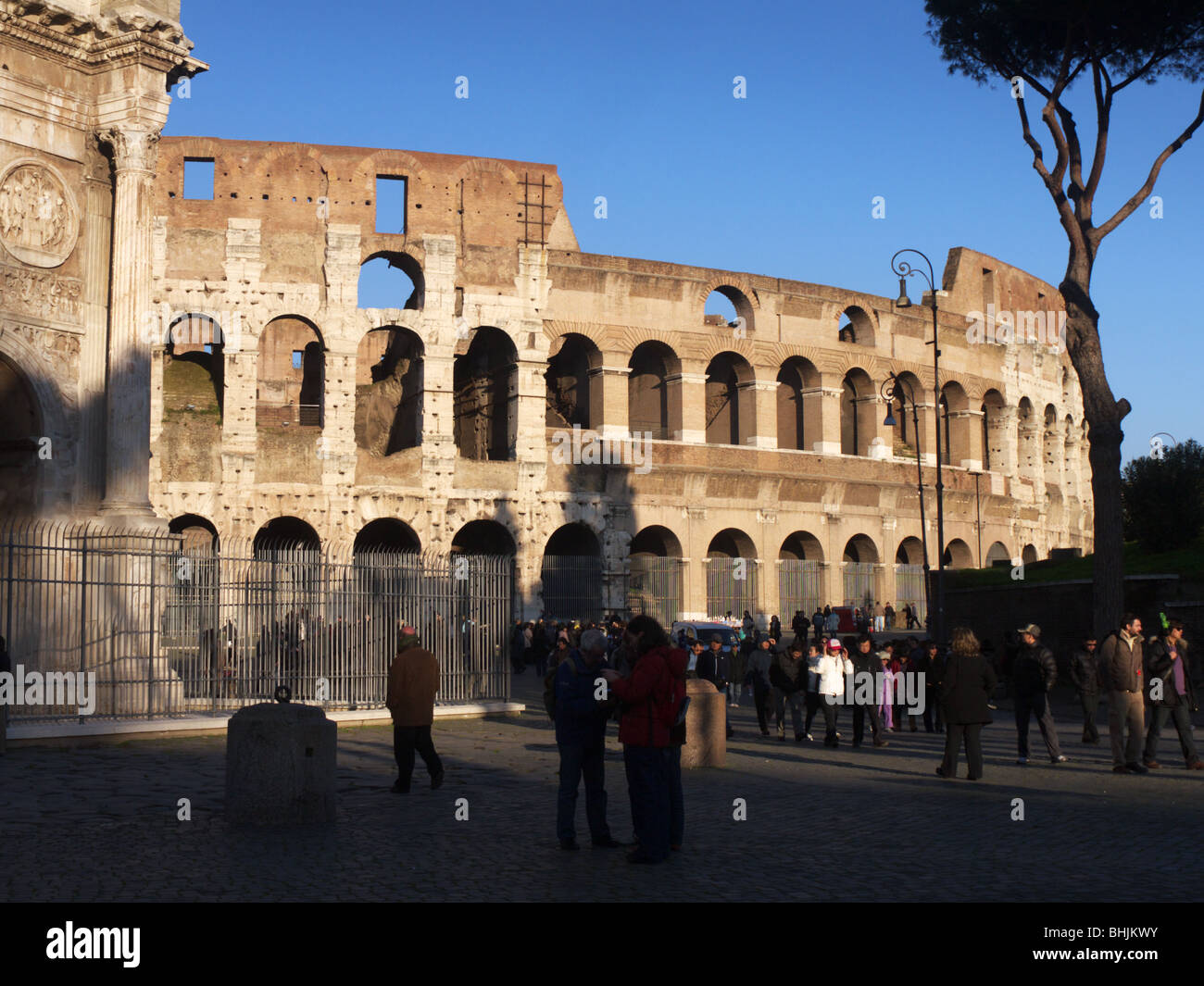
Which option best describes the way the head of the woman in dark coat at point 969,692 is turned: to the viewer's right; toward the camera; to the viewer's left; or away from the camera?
away from the camera

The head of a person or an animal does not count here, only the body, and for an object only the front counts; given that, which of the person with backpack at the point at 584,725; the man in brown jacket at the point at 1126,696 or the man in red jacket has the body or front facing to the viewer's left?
the man in red jacket

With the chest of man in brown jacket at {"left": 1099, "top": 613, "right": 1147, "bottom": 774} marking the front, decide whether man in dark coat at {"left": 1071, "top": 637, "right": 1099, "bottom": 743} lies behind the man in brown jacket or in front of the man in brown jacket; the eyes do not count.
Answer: behind

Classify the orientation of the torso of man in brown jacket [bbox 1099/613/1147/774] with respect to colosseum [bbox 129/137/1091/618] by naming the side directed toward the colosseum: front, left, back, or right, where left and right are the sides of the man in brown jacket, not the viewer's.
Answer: back

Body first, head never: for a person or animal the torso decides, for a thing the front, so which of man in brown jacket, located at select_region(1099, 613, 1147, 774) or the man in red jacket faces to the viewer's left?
the man in red jacket

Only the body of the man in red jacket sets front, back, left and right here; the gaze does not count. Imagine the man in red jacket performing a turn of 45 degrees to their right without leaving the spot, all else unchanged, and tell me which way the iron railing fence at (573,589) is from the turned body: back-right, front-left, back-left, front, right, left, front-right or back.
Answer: front-right

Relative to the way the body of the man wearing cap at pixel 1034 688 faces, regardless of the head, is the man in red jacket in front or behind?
in front

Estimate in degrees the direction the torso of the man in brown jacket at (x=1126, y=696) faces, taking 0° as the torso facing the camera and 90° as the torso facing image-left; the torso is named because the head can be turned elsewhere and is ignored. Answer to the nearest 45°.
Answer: approximately 315°

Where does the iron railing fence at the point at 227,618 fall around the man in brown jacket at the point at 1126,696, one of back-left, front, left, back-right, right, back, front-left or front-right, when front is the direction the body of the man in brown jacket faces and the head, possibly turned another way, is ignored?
back-right

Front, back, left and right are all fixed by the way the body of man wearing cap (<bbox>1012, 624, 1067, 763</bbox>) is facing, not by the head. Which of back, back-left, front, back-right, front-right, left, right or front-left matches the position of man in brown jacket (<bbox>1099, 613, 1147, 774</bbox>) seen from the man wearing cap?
left

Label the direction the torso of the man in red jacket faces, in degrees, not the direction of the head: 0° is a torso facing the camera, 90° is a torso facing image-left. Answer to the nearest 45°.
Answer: approximately 90°

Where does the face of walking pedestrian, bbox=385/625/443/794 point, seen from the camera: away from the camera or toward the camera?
away from the camera

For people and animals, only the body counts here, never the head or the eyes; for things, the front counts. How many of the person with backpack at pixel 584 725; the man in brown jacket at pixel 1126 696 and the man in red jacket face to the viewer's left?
1
